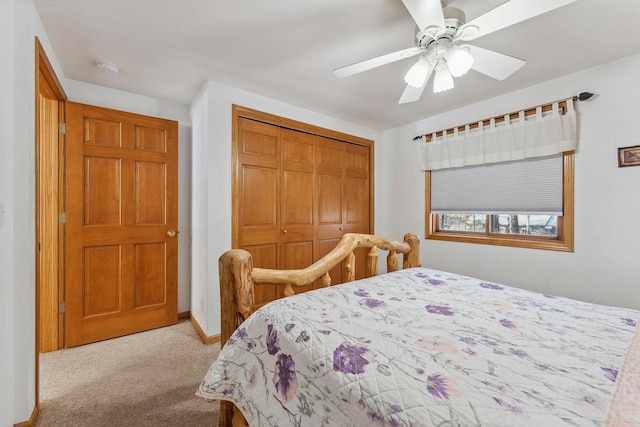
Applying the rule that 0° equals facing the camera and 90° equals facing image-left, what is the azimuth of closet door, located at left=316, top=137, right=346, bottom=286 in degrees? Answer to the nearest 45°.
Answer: approximately 315°

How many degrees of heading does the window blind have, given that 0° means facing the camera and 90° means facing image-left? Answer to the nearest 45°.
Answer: approximately 45°

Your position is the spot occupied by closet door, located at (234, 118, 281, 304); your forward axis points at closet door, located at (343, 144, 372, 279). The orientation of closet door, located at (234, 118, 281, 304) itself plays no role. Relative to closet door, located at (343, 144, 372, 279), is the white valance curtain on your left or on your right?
right

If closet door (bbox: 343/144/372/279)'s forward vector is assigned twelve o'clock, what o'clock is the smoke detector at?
The smoke detector is roughly at 3 o'clock from the closet door.

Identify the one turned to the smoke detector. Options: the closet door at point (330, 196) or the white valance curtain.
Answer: the white valance curtain

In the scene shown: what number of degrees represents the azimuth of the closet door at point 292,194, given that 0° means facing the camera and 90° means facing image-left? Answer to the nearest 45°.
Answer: approximately 315°

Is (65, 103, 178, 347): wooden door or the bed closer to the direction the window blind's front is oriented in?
the bed

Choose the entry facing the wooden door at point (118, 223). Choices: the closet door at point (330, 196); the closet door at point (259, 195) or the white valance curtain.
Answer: the white valance curtain

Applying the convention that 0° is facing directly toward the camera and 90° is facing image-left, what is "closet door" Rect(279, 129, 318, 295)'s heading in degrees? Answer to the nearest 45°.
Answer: approximately 315°

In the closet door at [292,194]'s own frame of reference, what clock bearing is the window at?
The window is roughly at 11 o'clock from the closet door.

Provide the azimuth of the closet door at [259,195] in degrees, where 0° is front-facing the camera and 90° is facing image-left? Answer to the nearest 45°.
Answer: approximately 315°

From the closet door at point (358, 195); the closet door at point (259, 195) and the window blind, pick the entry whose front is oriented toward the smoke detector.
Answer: the window blind

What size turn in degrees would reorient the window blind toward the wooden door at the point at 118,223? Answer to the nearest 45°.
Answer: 0° — it already faces it
